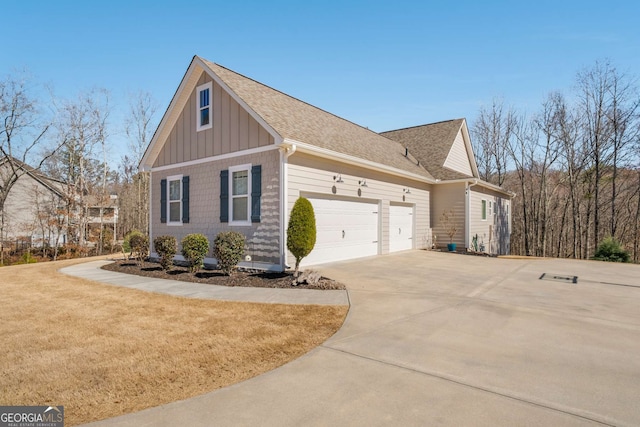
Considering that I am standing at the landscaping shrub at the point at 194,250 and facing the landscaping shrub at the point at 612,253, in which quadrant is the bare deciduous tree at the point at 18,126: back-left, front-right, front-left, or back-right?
back-left

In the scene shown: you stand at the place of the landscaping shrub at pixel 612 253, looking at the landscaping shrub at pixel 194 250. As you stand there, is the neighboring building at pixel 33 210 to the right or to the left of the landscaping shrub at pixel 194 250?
right
